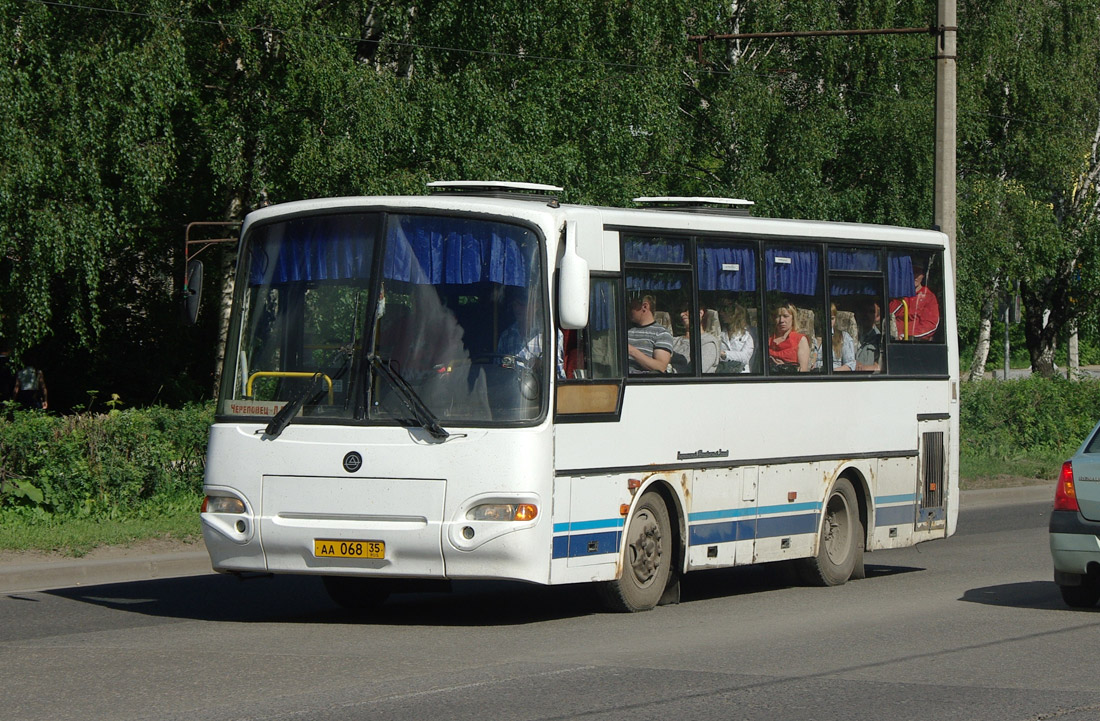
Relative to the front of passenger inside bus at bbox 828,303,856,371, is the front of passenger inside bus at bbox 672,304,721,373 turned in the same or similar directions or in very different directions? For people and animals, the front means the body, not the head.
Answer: same or similar directions

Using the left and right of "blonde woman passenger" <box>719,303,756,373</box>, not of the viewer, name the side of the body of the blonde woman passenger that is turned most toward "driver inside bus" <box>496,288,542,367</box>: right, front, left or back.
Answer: front

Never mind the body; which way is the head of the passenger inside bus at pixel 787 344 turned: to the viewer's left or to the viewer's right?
to the viewer's left

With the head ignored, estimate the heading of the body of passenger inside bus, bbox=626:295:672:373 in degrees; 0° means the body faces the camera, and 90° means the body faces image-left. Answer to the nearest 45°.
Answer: approximately 45°

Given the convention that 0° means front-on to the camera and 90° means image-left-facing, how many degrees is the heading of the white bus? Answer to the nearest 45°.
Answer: approximately 45°

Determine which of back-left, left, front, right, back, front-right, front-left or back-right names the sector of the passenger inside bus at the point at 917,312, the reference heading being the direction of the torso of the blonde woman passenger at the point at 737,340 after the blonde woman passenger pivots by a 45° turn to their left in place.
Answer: back-left

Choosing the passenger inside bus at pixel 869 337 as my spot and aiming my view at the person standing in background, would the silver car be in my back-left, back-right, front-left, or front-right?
back-left

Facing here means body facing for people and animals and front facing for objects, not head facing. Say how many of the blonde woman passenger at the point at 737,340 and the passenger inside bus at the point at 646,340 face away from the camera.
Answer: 0

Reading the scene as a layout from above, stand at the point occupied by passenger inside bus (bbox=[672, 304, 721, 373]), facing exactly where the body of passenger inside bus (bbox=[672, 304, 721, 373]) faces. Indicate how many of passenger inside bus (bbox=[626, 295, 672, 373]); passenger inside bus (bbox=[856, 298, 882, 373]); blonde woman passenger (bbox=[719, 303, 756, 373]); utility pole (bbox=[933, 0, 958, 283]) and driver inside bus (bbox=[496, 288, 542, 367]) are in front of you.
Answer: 2

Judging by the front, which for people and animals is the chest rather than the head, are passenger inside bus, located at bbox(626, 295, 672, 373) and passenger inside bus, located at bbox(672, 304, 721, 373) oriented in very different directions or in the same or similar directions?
same or similar directions

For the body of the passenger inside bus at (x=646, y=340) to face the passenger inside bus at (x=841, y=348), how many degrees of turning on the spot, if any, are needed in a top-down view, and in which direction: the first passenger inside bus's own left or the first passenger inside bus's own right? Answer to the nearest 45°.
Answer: approximately 180°

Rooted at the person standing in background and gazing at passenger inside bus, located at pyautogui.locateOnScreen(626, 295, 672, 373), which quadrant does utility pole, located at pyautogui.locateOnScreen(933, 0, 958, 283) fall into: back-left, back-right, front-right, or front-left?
front-left

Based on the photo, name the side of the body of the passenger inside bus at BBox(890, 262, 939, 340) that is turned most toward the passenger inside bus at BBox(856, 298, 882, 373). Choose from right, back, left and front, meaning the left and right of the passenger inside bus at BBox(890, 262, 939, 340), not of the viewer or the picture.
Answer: front

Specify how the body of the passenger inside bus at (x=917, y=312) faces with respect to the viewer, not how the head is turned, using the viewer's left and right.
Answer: facing the viewer and to the left of the viewer

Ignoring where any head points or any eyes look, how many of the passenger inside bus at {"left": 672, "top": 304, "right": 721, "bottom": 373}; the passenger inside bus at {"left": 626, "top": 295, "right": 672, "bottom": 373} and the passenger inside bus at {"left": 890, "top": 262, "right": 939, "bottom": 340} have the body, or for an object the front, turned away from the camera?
0

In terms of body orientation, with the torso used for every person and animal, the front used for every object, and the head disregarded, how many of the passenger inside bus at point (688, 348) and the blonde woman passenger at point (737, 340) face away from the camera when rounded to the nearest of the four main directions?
0

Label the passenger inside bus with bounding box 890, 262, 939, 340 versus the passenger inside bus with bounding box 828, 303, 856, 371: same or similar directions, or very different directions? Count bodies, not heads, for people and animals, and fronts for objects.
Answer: same or similar directions
